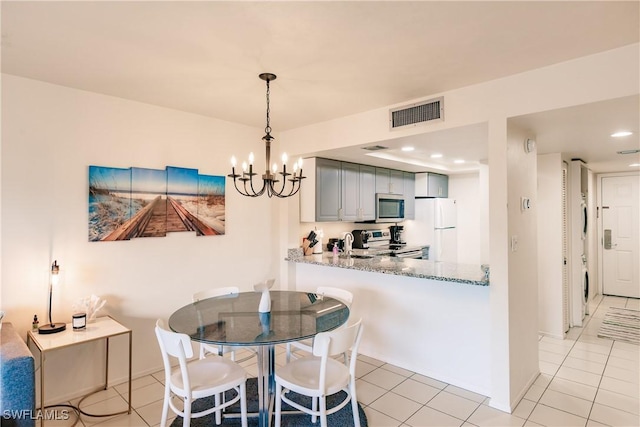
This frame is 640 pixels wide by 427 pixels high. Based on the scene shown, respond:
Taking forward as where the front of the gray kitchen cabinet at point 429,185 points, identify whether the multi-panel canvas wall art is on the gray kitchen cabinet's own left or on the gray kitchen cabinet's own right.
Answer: on the gray kitchen cabinet's own right

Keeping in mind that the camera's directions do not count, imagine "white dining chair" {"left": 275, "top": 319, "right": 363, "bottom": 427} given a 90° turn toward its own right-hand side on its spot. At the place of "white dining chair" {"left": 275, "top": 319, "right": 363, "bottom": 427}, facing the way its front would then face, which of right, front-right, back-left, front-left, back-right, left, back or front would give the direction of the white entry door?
front

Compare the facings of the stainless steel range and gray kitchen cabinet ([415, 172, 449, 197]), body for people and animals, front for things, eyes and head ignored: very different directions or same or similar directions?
same or similar directions

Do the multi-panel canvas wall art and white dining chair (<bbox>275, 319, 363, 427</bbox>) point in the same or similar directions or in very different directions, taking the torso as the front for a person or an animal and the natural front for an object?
very different directions

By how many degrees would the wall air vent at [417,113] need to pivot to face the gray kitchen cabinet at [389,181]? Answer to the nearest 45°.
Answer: approximately 135° to its right

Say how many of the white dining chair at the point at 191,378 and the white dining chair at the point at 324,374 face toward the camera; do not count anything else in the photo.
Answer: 0

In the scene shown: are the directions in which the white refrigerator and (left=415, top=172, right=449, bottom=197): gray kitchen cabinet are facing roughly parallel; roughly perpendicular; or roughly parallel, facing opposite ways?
roughly parallel

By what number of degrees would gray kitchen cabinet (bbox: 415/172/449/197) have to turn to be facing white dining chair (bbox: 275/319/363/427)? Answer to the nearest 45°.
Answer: approximately 45° to its right

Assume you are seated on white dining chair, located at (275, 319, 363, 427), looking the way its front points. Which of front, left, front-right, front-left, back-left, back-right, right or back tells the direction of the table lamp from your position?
front-left

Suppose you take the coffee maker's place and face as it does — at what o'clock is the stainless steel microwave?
The stainless steel microwave is roughly at 2 o'clock from the coffee maker.

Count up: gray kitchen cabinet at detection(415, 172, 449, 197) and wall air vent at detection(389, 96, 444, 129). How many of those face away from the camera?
0

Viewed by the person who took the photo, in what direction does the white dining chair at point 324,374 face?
facing away from the viewer and to the left of the viewer

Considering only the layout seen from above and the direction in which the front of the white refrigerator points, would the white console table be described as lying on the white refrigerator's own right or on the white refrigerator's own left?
on the white refrigerator's own right

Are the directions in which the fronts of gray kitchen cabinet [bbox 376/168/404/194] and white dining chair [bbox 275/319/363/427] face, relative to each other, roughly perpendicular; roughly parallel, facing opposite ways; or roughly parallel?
roughly parallel, facing opposite ways

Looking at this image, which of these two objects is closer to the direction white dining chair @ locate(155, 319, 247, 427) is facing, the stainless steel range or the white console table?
the stainless steel range
